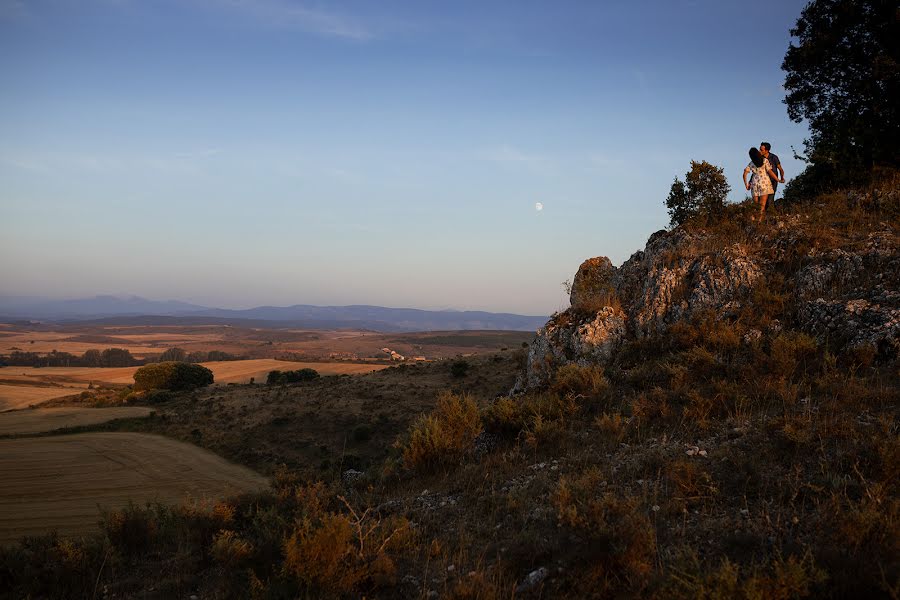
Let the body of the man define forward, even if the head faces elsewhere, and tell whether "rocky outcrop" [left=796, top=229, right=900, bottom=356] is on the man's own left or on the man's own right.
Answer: on the man's own left

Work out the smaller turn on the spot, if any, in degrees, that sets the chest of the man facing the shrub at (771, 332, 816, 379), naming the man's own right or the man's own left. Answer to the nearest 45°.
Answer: approximately 45° to the man's own left

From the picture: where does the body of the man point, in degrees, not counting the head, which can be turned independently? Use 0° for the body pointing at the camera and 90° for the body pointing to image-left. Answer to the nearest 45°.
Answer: approximately 45°
